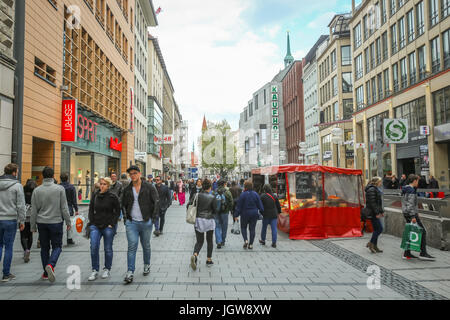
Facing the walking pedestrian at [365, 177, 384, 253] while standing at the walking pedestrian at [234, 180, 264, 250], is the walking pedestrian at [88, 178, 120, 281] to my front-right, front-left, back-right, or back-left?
back-right

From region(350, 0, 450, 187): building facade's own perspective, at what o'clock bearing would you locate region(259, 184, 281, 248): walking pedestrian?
The walking pedestrian is roughly at 11 o'clock from the building facade.

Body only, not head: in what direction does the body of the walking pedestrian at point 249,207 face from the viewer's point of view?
away from the camera

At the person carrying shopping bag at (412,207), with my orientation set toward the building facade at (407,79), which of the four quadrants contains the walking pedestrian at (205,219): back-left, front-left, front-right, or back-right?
back-left

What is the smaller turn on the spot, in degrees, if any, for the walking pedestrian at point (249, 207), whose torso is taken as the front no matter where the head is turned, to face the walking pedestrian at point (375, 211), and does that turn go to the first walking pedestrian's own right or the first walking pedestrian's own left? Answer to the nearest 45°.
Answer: approximately 90° to the first walking pedestrian's own right

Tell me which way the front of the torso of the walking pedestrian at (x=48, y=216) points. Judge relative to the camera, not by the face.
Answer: away from the camera

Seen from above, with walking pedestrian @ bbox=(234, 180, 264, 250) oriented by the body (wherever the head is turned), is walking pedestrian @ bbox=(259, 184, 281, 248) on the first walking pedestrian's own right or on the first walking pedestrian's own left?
on the first walking pedestrian's own right
